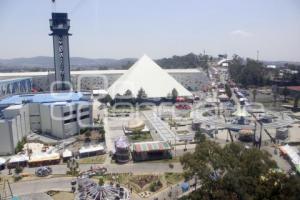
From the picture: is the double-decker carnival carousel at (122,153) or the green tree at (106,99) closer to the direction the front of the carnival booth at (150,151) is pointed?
the double-decker carnival carousel

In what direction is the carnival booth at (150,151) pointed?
toward the camera

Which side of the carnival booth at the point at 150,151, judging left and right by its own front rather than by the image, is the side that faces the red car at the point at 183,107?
back

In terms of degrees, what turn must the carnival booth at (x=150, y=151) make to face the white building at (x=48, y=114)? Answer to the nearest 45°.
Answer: approximately 135° to its right

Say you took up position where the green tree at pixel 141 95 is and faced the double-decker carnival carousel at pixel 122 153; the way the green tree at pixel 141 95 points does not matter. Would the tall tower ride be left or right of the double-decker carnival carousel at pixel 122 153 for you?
right

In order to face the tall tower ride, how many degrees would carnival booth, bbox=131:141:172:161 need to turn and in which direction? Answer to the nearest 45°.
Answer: approximately 135° to its right

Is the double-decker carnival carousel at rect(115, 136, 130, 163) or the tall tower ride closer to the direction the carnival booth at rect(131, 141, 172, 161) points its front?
the double-decker carnival carousel

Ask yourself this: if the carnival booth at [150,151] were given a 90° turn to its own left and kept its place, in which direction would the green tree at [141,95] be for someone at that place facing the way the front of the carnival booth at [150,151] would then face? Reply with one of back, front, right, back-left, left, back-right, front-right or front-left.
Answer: left

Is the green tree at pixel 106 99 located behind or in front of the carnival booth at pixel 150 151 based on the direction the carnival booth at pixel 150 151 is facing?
behind

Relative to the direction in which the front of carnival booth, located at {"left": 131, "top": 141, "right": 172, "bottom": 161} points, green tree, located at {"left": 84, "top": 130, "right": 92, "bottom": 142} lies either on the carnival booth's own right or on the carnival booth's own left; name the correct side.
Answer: on the carnival booth's own right

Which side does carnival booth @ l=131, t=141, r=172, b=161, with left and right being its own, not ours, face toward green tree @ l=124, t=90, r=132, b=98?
back
